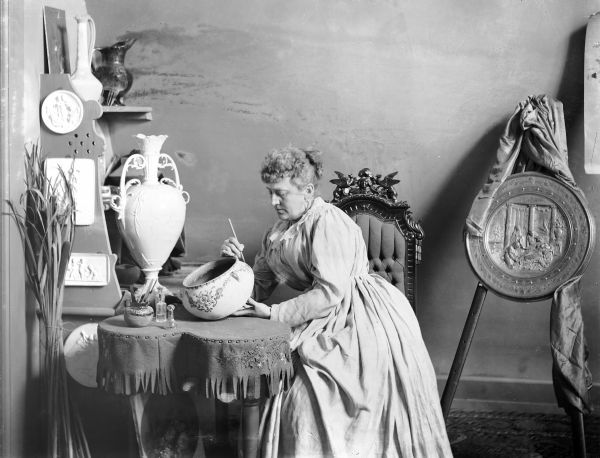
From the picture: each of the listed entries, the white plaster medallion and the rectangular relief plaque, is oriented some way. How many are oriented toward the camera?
2

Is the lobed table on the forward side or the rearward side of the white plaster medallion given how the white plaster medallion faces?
on the forward side

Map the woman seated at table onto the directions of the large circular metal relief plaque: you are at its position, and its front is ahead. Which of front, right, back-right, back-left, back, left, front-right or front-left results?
front-right

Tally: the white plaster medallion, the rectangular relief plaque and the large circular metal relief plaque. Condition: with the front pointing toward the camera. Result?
3

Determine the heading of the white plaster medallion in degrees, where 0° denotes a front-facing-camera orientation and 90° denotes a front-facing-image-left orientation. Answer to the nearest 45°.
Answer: approximately 0°

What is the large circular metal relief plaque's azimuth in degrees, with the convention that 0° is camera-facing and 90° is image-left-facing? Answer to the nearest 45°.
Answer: approximately 0°

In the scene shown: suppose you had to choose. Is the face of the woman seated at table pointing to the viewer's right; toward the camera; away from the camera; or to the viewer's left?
to the viewer's left
